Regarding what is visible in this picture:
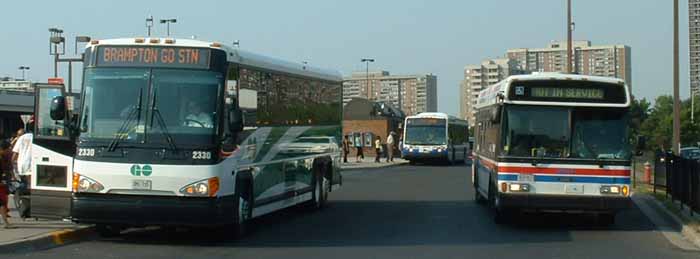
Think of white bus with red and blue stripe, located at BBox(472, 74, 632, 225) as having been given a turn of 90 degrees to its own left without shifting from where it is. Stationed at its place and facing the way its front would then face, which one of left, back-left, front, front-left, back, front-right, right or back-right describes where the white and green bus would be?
back-right

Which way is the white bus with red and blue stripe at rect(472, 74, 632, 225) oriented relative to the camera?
toward the camera

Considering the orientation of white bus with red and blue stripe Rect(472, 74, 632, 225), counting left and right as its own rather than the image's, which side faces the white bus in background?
back

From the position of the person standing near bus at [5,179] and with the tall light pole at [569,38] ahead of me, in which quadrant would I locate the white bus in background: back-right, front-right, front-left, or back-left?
front-left

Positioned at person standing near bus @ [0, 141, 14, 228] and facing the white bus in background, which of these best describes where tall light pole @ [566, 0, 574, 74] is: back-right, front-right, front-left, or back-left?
front-right

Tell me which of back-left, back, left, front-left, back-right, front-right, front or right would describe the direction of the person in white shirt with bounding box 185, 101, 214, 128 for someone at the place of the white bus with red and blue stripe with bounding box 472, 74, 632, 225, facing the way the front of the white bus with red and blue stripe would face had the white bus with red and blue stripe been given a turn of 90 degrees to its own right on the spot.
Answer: front-left

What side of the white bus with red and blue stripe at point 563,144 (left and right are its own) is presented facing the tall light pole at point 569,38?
back
